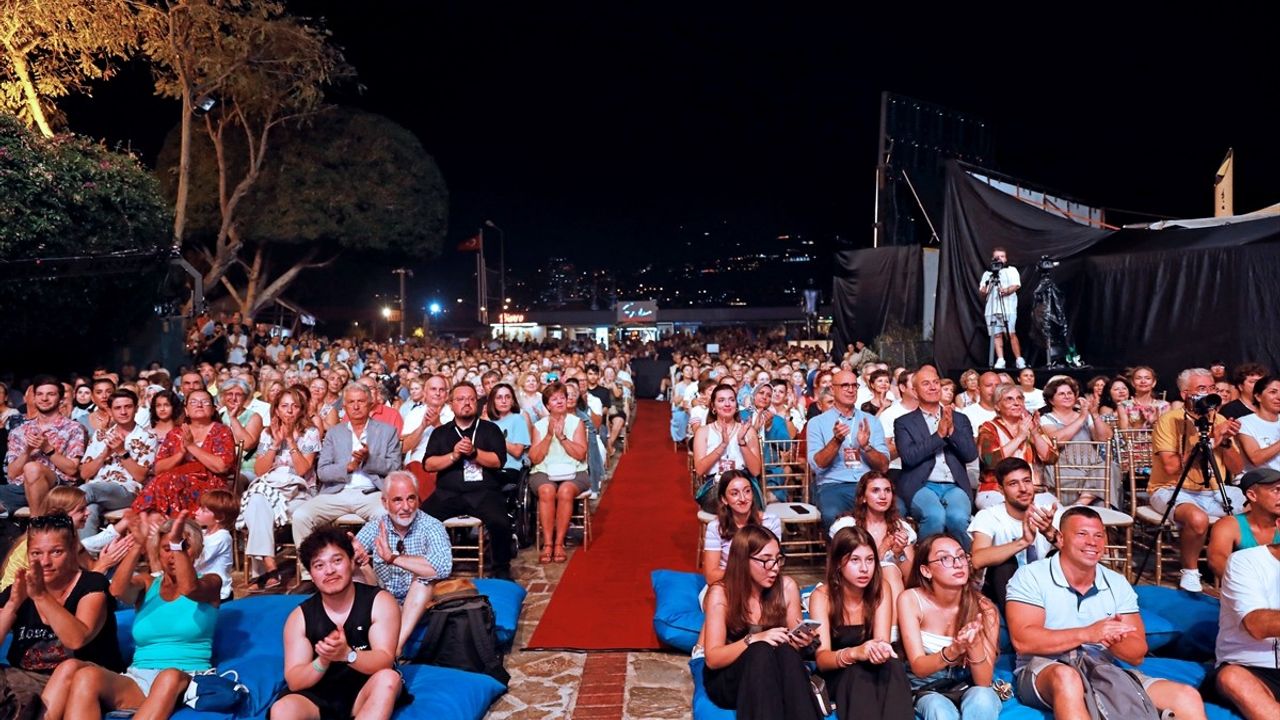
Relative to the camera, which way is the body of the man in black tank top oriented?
toward the camera

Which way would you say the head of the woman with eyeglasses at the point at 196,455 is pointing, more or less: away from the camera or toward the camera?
toward the camera

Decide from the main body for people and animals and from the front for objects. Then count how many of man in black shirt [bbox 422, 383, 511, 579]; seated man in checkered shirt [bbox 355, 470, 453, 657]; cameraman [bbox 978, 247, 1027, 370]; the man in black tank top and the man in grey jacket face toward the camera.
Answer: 5

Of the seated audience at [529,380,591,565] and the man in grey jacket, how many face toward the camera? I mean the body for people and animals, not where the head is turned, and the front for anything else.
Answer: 2

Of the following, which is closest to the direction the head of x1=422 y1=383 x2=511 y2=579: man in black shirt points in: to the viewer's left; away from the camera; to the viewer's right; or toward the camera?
toward the camera

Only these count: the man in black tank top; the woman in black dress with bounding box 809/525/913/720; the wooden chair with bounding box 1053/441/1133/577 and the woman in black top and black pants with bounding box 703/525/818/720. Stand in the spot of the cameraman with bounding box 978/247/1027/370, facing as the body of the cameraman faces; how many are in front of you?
4

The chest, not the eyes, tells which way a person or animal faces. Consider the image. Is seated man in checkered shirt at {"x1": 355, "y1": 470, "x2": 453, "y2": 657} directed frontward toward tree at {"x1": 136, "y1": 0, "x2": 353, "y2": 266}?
no

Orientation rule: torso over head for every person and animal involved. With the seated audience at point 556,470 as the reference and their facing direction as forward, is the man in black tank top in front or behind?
in front

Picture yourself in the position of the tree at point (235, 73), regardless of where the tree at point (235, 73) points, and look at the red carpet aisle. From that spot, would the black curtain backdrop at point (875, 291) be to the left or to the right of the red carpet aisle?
left

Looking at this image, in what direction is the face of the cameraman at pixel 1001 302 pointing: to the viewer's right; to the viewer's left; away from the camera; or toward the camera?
toward the camera

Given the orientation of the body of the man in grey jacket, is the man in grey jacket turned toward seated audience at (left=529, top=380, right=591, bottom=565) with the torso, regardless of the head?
no

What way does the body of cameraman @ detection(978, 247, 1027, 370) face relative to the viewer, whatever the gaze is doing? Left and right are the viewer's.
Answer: facing the viewer

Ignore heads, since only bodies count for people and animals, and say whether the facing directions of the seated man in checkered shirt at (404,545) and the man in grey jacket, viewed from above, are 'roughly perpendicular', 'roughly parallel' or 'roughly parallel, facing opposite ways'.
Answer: roughly parallel

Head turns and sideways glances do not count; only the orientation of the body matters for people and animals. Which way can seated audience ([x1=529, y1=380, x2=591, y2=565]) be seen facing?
toward the camera

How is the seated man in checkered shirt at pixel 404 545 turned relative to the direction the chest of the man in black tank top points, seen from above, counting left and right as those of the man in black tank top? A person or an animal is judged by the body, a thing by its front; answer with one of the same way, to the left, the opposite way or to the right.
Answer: the same way
